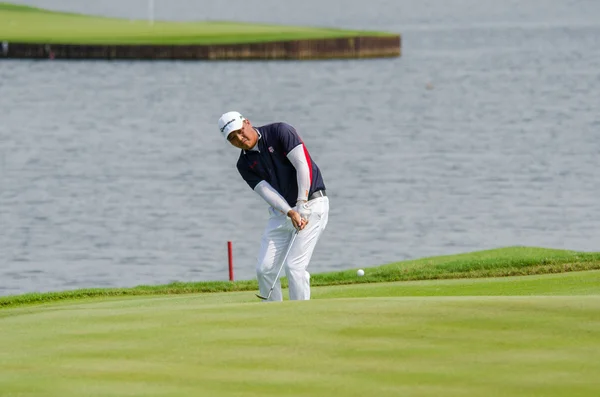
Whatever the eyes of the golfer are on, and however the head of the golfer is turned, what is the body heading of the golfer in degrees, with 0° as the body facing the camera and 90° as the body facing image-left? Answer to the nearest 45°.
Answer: approximately 45°

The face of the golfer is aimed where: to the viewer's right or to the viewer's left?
to the viewer's left
